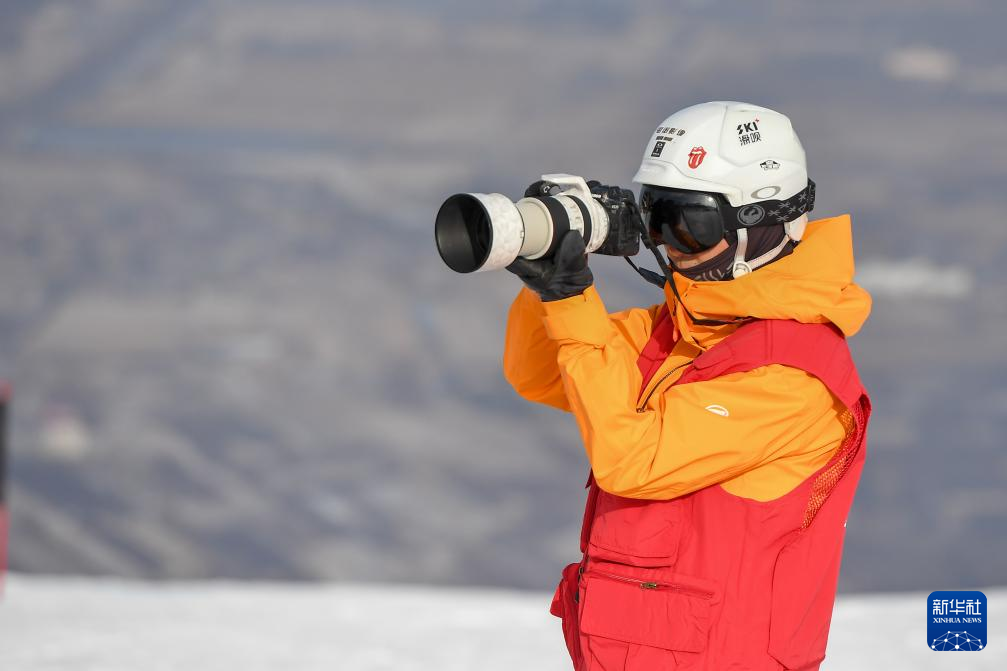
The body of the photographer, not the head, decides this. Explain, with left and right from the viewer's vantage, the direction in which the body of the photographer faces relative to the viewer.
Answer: facing the viewer and to the left of the viewer

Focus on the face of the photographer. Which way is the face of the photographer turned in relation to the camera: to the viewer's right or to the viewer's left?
to the viewer's left
